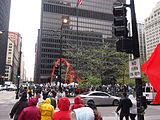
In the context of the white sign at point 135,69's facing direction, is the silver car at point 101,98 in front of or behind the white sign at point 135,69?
behind

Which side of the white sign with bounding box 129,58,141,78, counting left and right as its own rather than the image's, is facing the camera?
front
